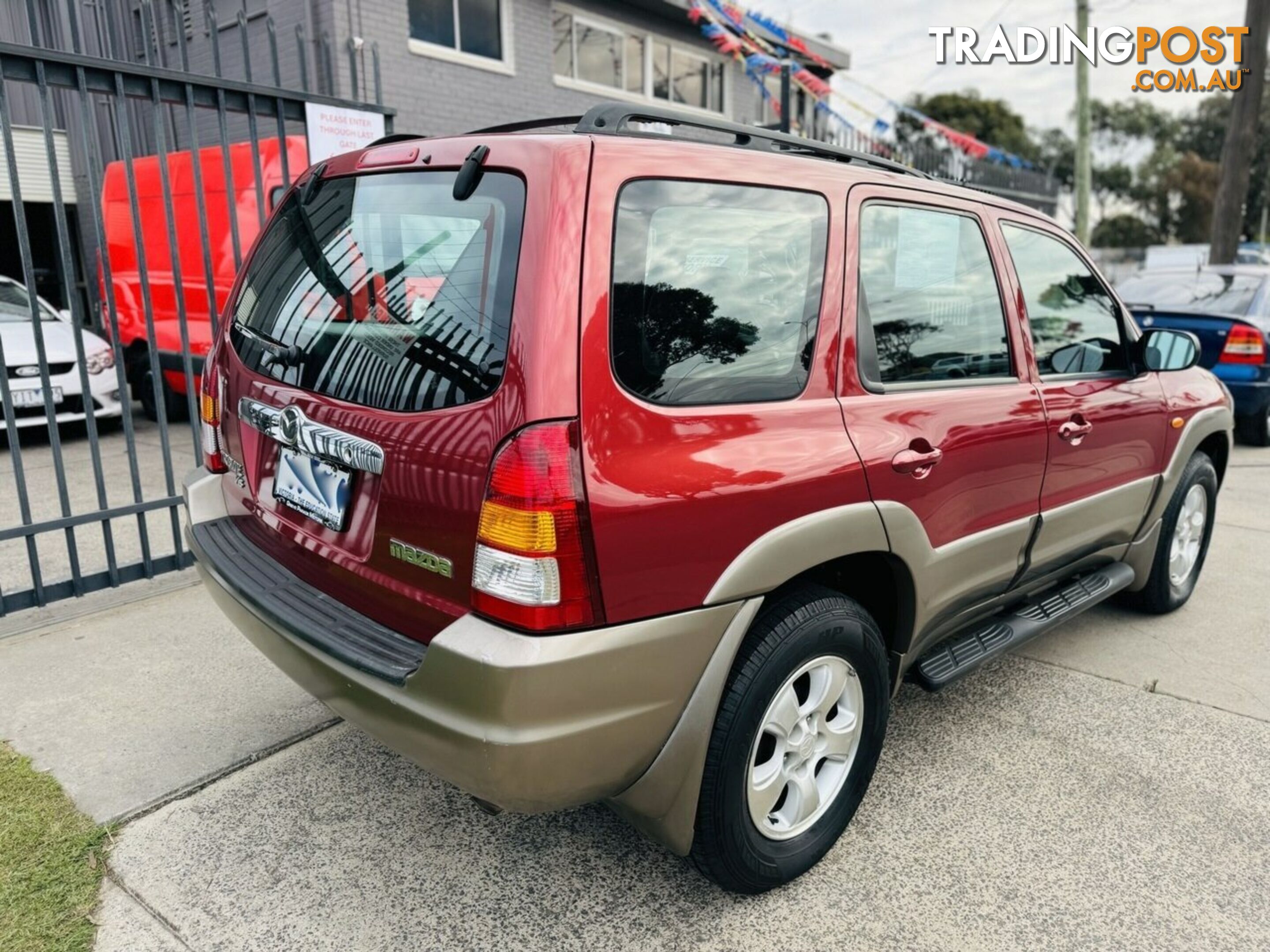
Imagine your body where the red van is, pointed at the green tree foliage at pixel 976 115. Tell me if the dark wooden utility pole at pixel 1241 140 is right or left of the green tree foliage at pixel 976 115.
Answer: right

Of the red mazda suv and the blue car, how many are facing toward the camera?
0

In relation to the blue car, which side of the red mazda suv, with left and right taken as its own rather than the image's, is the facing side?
front

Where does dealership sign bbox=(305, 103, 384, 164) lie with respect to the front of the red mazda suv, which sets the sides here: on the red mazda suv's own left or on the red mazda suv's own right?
on the red mazda suv's own left

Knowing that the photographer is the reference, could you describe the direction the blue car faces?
facing away from the viewer and to the right of the viewer

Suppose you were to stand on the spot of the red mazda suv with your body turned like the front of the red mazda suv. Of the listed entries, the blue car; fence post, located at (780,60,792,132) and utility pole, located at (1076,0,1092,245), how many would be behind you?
0

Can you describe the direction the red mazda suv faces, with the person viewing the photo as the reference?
facing away from the viewer and to the right of the viewer

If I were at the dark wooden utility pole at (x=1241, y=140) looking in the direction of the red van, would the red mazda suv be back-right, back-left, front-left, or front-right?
front-left

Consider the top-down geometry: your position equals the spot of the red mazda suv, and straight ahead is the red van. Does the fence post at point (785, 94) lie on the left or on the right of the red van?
right

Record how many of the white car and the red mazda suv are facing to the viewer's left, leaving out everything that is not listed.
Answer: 0

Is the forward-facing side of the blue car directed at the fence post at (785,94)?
no

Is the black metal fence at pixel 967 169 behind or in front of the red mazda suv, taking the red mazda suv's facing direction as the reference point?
in front

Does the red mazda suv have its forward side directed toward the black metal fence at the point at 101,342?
no

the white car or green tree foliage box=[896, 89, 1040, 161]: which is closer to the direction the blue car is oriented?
the green tree foliage
